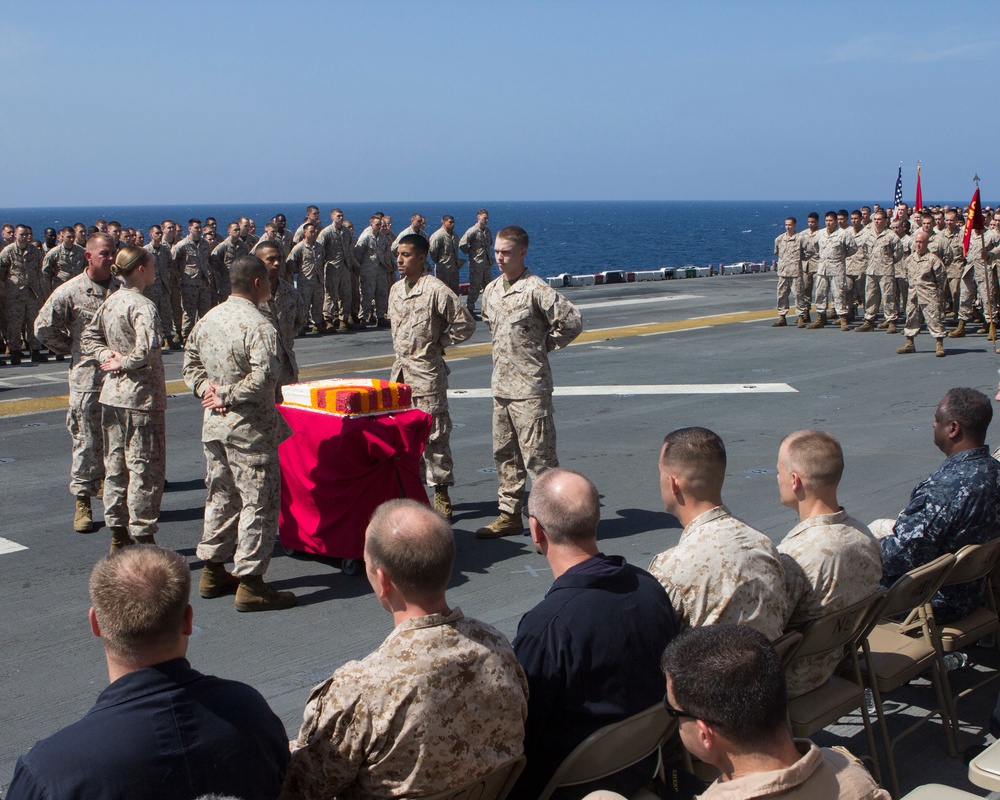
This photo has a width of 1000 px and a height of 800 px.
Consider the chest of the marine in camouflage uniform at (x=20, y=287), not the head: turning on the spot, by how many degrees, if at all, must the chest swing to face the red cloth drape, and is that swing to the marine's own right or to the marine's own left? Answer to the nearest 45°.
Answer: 0° — they already face it

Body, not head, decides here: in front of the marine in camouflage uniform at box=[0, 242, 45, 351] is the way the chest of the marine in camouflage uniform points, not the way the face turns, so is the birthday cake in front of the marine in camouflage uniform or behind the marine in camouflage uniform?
in front

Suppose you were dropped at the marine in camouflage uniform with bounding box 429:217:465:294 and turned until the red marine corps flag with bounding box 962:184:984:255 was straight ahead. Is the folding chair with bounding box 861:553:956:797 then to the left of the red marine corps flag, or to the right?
right
